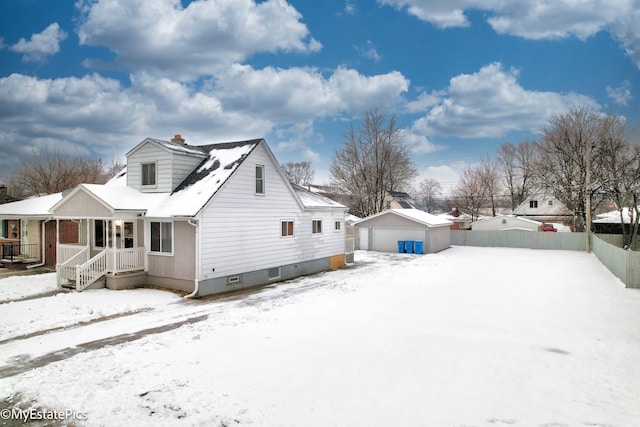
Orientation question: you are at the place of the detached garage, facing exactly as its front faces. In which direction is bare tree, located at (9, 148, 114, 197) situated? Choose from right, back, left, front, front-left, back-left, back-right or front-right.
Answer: front-right

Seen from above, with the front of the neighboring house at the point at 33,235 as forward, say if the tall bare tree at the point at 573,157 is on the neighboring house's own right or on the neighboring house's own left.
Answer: on the neighboring house's own left

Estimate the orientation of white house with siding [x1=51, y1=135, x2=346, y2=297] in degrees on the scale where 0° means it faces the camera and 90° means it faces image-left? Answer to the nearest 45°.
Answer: approximately 45°

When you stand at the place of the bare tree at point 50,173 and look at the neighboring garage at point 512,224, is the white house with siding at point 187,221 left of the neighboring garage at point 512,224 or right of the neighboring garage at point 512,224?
right

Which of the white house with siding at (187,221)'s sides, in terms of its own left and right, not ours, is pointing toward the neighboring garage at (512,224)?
back
